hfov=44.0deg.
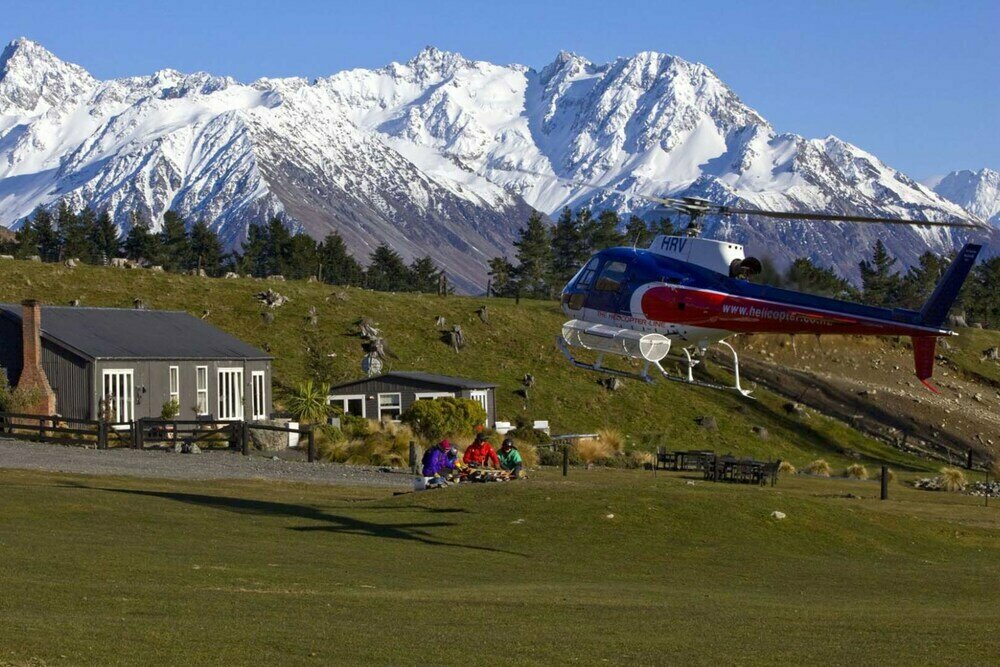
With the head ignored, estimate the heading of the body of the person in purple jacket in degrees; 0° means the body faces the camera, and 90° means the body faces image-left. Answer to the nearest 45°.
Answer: approximately 270°

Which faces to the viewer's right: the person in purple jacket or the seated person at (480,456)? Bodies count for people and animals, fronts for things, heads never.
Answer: the person in purple jacket

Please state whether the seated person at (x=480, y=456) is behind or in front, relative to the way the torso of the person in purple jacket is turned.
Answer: in front

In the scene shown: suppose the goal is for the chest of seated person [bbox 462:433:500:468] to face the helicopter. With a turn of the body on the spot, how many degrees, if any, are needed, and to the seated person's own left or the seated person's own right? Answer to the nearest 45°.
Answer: approximately 45° to the seated person's own left

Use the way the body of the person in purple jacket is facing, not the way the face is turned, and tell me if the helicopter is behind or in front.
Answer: in front

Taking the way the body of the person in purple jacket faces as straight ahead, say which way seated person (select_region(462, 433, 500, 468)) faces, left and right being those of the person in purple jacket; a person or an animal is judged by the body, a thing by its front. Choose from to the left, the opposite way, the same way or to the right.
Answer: to the right

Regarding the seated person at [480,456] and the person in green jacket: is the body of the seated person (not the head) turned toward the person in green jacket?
no

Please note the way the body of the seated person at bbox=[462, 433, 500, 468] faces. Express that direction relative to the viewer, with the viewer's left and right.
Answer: facing the viewer

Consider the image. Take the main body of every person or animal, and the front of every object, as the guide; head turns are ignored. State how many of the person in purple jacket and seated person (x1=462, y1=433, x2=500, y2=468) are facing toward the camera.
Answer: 1

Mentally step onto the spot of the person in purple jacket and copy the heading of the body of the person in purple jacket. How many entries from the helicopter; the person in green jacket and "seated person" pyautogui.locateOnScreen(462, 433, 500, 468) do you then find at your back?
0
